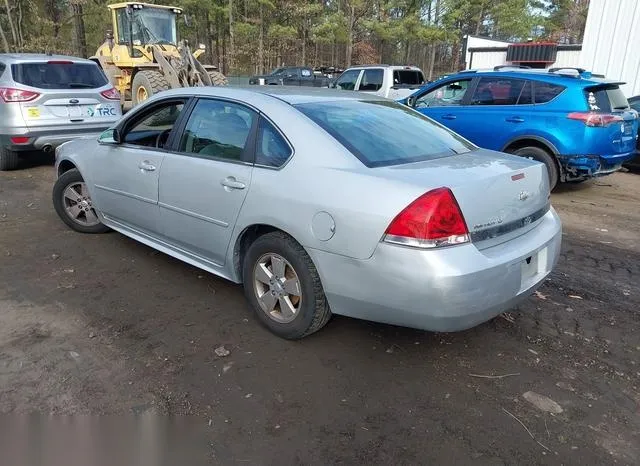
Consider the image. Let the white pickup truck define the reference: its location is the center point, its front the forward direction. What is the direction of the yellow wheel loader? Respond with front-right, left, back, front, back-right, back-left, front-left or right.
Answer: front-left

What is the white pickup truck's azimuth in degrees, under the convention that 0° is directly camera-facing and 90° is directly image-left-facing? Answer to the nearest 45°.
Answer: approximately 135°

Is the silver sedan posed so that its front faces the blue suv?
no

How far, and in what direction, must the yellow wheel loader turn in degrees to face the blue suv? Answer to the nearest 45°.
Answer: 0° — it already faces it

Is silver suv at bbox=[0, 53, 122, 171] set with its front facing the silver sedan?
no

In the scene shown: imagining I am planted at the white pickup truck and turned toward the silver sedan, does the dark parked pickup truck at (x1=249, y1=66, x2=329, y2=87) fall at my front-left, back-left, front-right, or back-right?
back-right

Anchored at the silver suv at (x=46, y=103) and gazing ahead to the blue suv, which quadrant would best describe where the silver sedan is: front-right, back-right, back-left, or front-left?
front-right

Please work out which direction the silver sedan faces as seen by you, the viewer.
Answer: facing away from the viewer and to the left of the viewer

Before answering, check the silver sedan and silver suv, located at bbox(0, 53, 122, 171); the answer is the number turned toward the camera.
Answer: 0

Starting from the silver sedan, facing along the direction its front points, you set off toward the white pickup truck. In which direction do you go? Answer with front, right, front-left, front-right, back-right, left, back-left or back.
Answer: front-right

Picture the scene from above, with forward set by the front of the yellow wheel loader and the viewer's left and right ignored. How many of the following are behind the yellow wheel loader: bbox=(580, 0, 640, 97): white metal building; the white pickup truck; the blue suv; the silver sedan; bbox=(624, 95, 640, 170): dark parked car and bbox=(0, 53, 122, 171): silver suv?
0

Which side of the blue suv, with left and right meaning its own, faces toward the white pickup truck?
front

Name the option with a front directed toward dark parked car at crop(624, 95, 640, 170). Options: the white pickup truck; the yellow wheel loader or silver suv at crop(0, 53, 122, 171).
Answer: the yellow wheel loader

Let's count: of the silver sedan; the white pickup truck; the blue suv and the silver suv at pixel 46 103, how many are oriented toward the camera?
0

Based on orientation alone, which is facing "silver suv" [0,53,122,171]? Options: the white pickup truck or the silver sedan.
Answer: the silver sedan

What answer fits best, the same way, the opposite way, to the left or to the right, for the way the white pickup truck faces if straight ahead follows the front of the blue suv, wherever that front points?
the same way

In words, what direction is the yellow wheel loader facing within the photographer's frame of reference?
facing the viewer and to the right of the viewer
